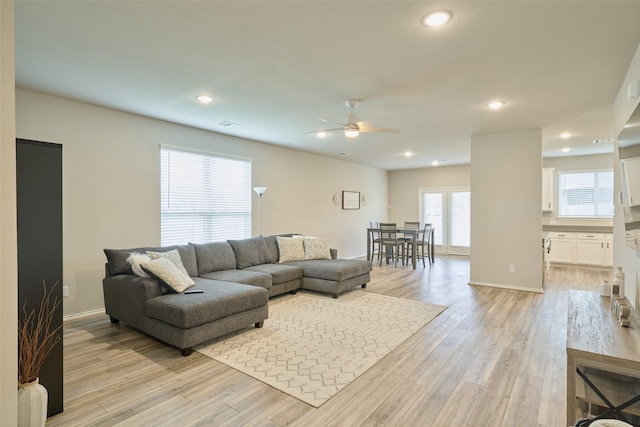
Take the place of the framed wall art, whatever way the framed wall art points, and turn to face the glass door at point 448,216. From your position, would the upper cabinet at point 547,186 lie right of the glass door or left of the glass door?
right

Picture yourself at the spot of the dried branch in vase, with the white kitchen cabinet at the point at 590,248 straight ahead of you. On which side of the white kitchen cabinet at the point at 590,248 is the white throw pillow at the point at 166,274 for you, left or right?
left

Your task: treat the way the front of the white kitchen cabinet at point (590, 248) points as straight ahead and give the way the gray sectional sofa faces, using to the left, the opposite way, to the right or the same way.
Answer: to the left

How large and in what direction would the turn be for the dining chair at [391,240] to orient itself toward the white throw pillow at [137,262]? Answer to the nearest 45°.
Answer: approximately 180°

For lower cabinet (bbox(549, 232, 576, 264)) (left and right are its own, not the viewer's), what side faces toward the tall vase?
front

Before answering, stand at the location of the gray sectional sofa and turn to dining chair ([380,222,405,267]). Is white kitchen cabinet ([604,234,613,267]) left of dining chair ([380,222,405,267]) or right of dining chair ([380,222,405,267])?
right

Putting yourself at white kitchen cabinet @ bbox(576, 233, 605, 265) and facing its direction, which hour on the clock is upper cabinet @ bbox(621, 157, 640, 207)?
The upper cabinet is roughly at 12 o'clock from the white kitchen cabinet.

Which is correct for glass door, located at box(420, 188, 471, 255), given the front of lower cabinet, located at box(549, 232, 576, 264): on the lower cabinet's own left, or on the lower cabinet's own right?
on the lower cabinet's own right

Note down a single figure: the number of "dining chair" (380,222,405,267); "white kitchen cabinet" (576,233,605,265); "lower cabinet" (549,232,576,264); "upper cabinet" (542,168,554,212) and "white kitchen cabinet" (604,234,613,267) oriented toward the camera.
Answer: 4

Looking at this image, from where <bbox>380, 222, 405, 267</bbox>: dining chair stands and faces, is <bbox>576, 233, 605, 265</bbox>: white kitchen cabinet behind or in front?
in front

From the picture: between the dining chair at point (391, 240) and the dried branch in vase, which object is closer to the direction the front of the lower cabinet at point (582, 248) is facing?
the dried branch in vase
